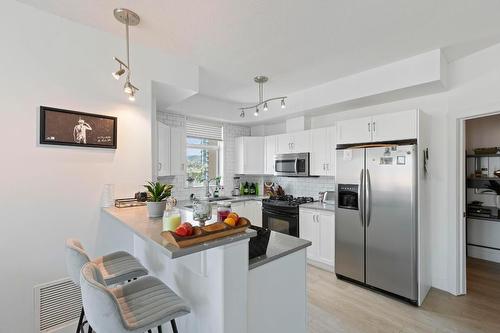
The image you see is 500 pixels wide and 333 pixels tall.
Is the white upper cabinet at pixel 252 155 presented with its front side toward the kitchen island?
yes

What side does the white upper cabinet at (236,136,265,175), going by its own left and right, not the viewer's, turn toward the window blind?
right

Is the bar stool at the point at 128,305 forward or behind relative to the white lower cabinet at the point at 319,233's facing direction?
forward

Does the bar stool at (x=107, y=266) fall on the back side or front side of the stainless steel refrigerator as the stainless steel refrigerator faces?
on the front side

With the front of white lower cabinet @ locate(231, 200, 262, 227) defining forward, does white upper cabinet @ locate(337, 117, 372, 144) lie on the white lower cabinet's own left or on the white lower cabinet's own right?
on the white lower cabinet's own left

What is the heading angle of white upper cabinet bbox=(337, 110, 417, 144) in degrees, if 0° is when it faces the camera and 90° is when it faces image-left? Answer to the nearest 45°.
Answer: approximately 45°

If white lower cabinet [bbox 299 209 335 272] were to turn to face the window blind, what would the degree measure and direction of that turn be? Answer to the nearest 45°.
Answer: approximately 45° to its right

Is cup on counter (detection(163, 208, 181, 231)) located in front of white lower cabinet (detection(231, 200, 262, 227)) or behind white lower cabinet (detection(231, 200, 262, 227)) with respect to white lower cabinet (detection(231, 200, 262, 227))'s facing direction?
in front

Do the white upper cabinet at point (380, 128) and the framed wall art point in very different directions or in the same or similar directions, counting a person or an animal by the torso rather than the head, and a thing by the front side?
very different directions
